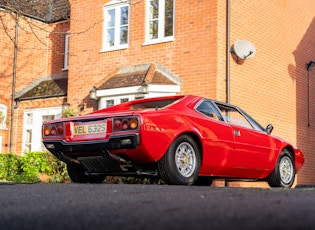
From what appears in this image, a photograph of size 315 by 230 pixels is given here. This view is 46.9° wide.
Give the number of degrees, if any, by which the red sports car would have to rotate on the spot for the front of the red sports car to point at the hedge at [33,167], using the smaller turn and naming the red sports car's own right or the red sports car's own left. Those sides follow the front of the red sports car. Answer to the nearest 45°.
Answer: approximately 90° to the red sports car's own left

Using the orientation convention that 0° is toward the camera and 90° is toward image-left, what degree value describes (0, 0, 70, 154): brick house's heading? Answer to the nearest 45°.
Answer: approximately 45°

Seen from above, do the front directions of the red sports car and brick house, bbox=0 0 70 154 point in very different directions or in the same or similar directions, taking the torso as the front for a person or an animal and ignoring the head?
very different directions

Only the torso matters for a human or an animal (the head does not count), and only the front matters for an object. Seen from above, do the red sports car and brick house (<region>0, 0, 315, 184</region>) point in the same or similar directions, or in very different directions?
very different directions

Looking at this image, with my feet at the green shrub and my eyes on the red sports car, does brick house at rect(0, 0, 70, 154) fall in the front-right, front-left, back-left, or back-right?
back-left

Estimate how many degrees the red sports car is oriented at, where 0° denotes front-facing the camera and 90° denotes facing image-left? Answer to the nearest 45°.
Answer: approximately 225°

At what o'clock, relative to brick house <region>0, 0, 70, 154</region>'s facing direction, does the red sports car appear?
The red sports car is roughly at 10 o'clock from the brick house.

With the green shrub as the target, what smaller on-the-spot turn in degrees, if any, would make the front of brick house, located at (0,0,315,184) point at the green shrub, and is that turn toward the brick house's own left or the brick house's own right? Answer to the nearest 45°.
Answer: approximately 45° to the brick house's own right
